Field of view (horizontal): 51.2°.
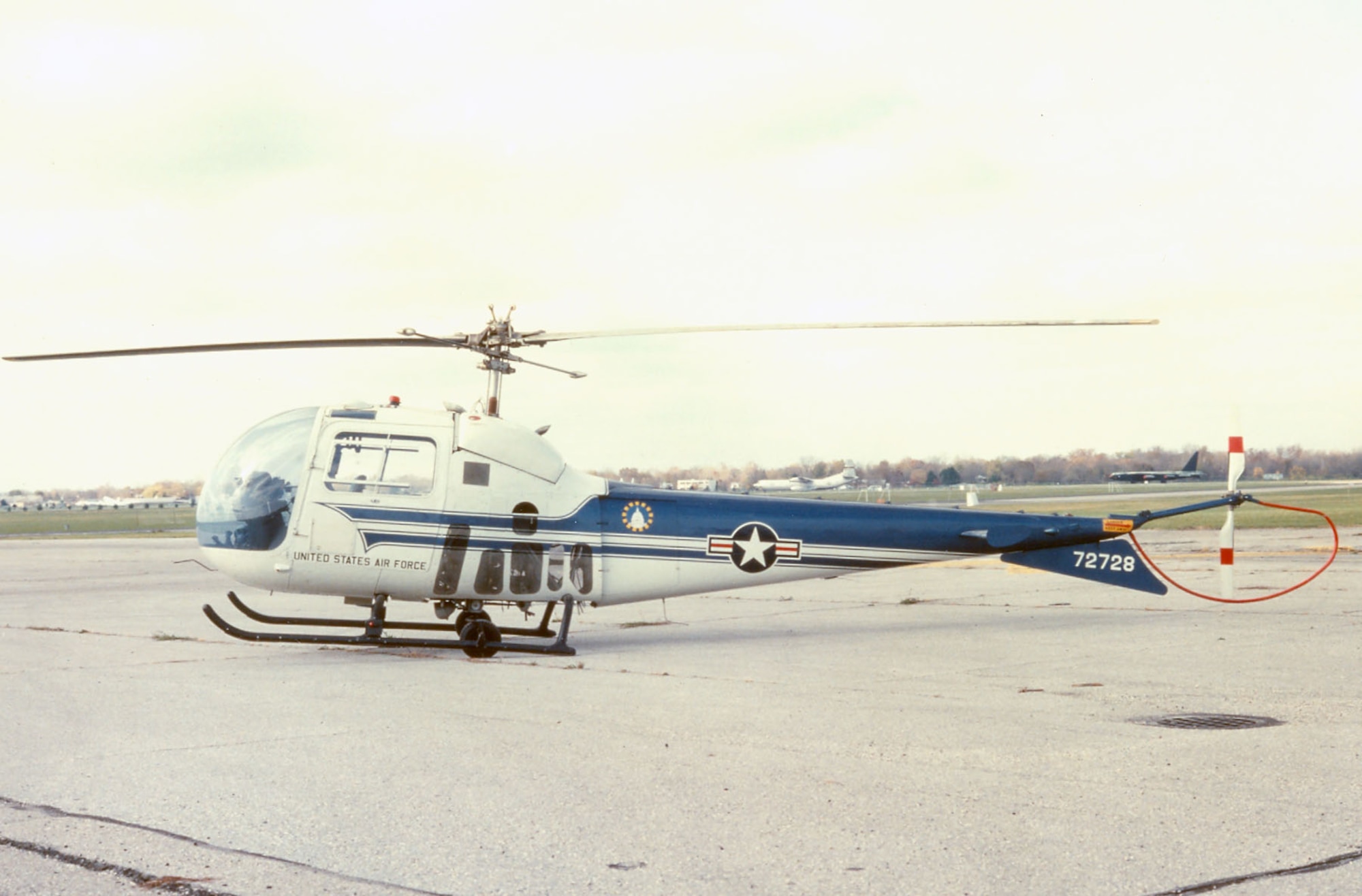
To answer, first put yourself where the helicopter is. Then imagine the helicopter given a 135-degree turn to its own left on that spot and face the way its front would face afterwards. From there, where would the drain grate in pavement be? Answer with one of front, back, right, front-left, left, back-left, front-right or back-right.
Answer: front

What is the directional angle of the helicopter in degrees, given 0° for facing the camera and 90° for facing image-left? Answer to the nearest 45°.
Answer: approximately 90°
